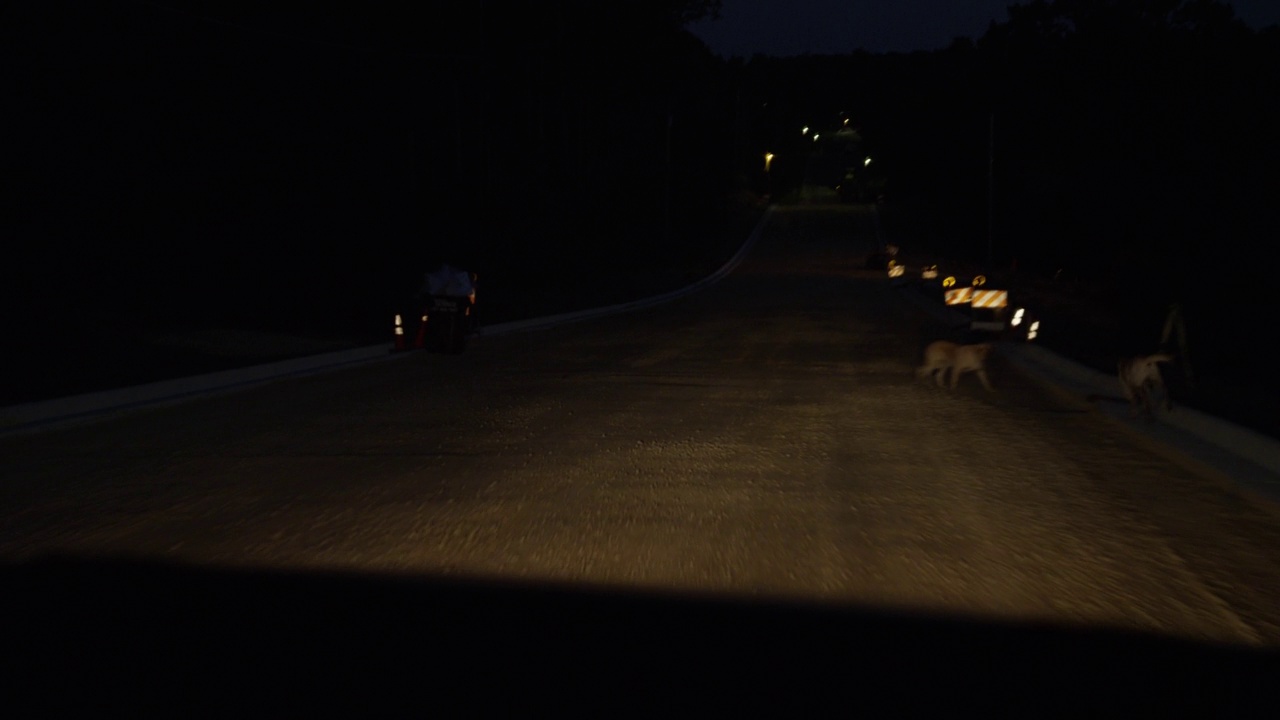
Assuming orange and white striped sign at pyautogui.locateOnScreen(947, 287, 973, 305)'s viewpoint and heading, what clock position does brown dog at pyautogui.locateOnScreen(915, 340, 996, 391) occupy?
The brown dog is roughly at 12 o'clock from the orange and white striped sign.

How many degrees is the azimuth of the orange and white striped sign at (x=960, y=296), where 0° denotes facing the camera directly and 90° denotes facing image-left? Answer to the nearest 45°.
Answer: approximately 0°

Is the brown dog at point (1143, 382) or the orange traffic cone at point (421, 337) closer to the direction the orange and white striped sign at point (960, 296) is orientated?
the brown dog

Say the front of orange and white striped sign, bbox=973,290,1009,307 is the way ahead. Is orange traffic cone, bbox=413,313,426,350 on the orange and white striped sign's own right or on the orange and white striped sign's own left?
on the orange and white striped sign's own right
